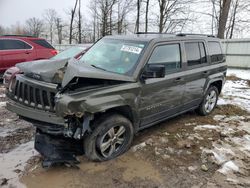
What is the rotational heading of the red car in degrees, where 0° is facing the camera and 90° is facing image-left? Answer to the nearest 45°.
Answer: approximately 90°

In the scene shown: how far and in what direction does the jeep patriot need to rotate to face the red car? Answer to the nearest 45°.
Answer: approximately 90° to its right

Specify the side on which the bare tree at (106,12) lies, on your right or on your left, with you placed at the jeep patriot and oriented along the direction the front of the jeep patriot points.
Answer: on your right

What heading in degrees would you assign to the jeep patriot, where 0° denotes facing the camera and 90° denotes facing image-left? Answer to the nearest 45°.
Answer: approximately 45°

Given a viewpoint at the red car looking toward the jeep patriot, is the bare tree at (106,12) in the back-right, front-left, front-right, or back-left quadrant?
back-left

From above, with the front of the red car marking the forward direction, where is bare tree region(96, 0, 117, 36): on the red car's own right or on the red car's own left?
on the red car's own right
